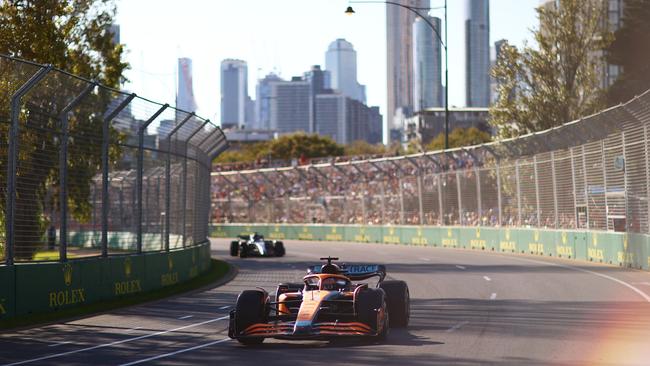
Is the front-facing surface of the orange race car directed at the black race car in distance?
no

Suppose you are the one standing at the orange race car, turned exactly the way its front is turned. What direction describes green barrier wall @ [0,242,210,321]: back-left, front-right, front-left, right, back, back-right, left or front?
back-right

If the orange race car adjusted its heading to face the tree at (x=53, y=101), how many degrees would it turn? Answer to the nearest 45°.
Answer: approximately 135° to its right

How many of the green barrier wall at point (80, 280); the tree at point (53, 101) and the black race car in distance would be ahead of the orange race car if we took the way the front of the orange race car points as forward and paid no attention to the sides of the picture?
0

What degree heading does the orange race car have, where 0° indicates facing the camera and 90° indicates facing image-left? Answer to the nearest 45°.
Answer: approximately 0°
